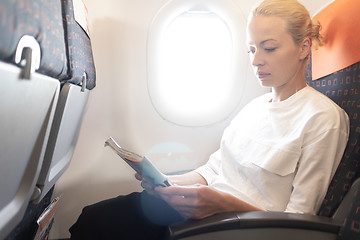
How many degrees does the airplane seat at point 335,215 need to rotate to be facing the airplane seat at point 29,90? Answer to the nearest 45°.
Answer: approximately 45° to its left

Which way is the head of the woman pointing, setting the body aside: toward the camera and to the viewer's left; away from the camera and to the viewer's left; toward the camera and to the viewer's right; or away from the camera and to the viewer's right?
toward the camera and to the viewer's left

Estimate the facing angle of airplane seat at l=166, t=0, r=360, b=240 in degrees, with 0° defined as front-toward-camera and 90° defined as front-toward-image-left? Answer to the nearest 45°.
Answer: approximately 90°
